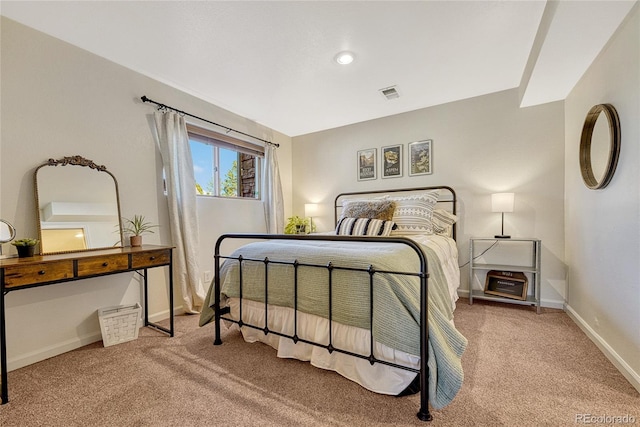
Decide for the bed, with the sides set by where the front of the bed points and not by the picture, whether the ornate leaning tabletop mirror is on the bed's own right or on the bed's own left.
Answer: on the bed's own right

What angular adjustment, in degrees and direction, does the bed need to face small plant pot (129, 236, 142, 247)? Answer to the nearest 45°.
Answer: approximately 45° to its right

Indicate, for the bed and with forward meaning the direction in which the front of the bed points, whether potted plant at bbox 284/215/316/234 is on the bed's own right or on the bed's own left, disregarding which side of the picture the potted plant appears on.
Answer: on the bed's own right

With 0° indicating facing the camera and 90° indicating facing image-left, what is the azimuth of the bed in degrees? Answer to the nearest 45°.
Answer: approximately 45°

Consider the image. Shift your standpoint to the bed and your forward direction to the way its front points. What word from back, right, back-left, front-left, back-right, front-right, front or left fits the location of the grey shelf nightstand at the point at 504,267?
back

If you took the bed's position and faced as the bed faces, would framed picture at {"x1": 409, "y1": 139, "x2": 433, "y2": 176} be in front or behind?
behind

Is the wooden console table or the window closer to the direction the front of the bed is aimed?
the wooden console table

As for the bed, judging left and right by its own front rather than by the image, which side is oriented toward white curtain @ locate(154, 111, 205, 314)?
right

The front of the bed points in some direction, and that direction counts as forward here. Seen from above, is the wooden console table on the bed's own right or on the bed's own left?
on the bed's own right

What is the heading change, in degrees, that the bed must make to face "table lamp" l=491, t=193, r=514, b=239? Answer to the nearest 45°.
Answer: approximately 180°

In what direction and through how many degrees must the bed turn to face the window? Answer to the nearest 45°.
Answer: approximately 90° to its right
